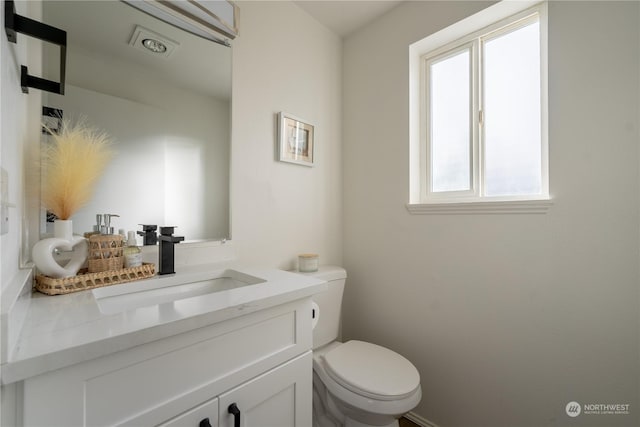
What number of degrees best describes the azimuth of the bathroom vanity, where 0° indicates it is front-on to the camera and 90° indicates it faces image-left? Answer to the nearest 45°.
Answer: approximately 315°

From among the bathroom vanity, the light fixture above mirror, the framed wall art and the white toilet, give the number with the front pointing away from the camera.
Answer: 0

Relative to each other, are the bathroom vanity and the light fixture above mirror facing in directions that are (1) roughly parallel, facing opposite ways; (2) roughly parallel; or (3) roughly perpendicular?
roughly parallel

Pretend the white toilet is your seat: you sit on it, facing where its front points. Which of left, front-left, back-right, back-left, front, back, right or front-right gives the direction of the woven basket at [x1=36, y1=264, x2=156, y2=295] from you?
right

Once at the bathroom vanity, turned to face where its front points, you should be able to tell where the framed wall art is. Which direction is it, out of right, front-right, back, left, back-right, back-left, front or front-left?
left

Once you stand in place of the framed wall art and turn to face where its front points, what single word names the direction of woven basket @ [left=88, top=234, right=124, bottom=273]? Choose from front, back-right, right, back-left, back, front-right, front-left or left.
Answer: right

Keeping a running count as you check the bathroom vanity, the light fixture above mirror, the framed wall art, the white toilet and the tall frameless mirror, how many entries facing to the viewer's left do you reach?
0

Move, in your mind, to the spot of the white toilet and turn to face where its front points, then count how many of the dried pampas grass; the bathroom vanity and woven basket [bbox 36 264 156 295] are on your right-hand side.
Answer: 3

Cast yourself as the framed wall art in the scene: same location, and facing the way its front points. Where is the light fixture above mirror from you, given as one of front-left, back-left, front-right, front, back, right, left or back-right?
right

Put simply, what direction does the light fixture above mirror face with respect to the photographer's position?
facing the viewer and to the right of the viewer

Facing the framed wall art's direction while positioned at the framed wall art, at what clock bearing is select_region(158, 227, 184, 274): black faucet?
The black faucet is roughly at 3 o'clock from the framed wall art.
